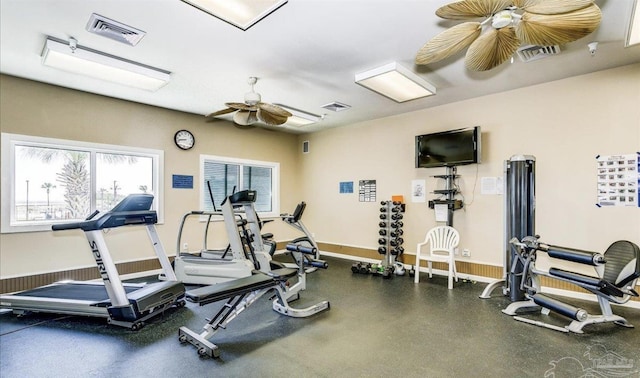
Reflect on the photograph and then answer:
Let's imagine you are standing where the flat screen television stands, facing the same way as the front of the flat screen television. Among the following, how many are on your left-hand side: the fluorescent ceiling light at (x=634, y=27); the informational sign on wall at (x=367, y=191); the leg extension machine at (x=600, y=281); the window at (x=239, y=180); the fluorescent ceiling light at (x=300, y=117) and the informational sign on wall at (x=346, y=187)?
2

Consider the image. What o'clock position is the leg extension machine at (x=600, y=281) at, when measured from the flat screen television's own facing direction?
The leg extension machine is roughly at 9 o'clock from the flat screen television.

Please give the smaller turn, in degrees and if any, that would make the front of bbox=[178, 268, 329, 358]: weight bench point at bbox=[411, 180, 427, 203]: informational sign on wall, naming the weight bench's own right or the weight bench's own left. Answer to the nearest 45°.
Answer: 0° — it already faces it

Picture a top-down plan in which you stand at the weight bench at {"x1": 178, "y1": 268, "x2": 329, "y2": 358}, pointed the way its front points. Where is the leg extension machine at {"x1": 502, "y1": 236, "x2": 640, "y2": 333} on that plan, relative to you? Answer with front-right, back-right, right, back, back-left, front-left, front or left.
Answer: front-right

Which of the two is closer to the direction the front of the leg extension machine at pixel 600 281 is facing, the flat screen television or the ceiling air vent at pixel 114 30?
the ceiling air vent

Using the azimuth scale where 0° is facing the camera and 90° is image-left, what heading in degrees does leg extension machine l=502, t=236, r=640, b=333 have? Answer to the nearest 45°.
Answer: approximately 45°

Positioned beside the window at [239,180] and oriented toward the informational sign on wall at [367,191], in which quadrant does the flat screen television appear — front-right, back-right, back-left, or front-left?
front-right

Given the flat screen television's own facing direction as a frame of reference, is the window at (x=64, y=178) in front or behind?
in front

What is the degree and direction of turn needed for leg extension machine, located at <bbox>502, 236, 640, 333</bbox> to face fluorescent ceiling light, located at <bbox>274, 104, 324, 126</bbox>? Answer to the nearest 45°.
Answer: approximately 45° to its right

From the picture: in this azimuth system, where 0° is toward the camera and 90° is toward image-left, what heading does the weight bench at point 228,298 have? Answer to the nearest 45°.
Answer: approximately 225°

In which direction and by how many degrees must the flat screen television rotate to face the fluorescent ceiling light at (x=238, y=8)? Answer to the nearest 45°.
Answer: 0° — it already faces it

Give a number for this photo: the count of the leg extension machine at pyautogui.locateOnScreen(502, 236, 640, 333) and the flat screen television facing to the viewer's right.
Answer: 0

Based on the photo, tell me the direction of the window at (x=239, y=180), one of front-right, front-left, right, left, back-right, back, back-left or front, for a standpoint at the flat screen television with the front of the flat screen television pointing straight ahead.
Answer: front-right

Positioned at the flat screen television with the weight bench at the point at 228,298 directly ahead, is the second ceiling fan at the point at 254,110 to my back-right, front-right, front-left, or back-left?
front-right

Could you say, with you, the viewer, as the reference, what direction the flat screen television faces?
facing the viewer and to the left of the viewer
